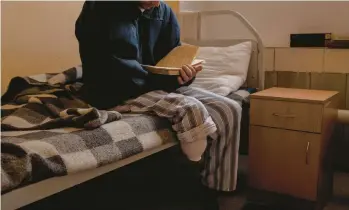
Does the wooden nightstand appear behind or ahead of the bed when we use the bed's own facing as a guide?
behind

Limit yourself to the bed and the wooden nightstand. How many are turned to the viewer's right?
0

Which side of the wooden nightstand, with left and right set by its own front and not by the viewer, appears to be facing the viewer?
front

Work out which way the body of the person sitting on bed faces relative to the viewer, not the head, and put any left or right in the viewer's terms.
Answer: facing the viewer and to the right of the viewer

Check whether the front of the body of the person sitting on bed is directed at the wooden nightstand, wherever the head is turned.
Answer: no

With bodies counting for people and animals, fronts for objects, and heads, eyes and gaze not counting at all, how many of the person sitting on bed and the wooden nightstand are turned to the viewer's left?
0

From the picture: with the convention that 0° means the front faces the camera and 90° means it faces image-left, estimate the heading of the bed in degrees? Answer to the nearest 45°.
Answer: approximately 45°

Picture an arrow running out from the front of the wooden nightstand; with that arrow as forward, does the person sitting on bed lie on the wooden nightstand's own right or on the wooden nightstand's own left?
on the wooden nightstand's own right
